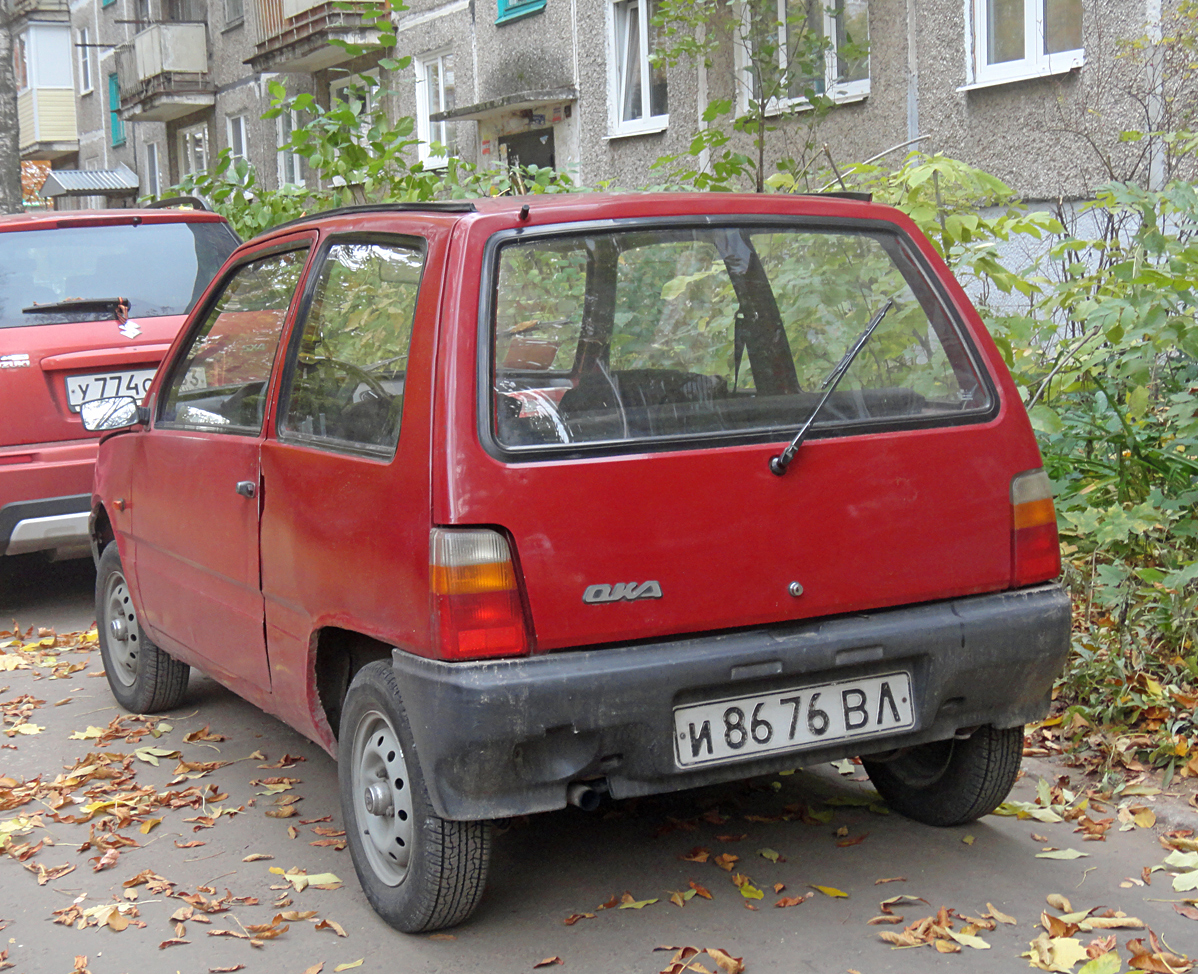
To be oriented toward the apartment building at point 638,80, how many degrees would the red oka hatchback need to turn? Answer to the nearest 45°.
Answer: approximately 45° to its right

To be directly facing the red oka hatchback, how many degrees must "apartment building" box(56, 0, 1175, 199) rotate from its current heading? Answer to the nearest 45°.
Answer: approximately 45° to its left

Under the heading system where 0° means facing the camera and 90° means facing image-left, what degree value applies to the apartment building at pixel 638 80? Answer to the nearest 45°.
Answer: approximately 45°

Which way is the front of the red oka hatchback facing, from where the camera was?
facing away from the viewer and to the left of the viewer
